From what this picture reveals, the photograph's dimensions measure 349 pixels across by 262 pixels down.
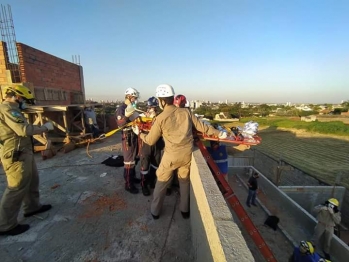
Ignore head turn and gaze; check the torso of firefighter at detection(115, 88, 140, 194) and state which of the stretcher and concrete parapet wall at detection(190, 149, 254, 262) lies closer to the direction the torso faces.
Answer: the stretcher

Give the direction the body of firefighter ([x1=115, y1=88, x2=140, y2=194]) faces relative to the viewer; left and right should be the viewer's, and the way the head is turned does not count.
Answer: facing to the right of the viewer

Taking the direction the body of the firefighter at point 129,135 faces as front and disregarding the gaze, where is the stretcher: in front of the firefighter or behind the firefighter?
in front

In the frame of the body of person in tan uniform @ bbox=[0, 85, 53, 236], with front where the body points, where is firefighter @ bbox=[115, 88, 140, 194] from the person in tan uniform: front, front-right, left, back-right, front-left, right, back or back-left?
front

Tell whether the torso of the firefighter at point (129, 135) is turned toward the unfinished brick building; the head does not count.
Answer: no

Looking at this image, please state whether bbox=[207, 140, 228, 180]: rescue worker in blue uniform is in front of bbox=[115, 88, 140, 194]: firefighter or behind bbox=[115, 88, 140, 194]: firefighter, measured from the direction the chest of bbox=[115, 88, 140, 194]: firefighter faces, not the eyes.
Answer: in front

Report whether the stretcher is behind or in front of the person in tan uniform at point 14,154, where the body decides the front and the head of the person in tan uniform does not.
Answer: in front

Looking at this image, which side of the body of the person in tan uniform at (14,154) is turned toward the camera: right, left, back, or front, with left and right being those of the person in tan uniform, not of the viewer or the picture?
right

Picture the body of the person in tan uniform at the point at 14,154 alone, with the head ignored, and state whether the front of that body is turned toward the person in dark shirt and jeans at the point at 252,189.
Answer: yes

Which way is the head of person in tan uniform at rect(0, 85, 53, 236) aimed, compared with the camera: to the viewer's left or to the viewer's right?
to the viewer's right

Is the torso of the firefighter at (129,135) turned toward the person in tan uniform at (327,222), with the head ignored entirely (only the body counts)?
yes

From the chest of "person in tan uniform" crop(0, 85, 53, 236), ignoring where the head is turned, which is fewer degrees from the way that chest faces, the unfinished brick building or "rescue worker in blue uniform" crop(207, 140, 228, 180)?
the rescue worker in blue uniform
